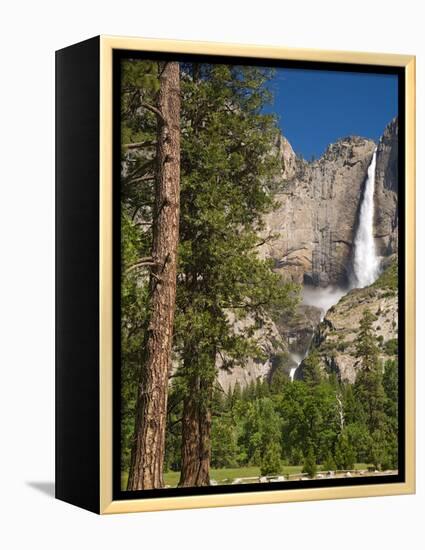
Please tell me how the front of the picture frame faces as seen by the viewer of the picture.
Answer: facing the viewer and to the right of the viewer
